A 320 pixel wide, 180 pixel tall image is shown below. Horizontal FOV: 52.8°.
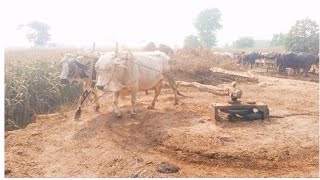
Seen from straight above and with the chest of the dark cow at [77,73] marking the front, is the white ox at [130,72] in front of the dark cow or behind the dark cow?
behind

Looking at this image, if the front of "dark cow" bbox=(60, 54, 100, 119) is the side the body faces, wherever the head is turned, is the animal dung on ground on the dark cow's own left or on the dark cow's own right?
on the dark cow's own left

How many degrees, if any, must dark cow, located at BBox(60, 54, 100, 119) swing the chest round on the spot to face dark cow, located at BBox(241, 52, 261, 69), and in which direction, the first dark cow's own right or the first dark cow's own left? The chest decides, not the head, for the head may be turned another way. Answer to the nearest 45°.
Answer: approximately 135° to the first dark cow's own right

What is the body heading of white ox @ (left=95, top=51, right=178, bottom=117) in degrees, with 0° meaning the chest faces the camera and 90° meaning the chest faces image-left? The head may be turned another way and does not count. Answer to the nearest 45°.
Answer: approximately 45°

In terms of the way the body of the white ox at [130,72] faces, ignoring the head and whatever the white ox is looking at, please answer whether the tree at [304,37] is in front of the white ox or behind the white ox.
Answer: behind

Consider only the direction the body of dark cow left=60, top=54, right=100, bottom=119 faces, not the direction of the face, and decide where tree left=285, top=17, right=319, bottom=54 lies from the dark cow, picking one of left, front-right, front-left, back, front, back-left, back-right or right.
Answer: back-right

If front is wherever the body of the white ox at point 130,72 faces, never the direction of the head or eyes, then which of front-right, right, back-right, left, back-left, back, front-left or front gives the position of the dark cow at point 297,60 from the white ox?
back

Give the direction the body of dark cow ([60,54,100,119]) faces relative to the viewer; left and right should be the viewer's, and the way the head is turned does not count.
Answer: facing to the left of the viewer
